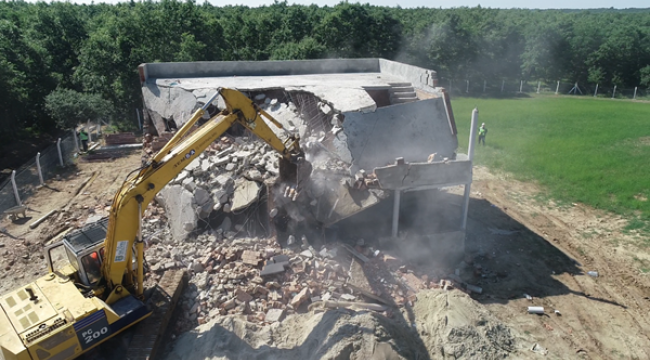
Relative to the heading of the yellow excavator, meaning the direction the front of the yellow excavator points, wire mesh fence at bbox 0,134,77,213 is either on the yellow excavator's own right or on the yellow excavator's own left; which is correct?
on the yellow excavator's own left

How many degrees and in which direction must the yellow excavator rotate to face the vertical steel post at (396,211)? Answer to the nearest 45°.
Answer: approximately 45° to its right

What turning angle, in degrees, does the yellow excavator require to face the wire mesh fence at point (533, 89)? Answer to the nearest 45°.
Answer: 0° — it already faces it

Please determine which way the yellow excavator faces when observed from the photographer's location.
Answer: facing away from the viewer and to the right of the viewer

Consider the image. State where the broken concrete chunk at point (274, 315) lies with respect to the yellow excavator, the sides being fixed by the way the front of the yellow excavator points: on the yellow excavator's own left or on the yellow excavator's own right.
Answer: on the yellow excavator's own right

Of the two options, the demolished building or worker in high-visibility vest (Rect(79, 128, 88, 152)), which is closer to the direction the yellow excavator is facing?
the demolished building
